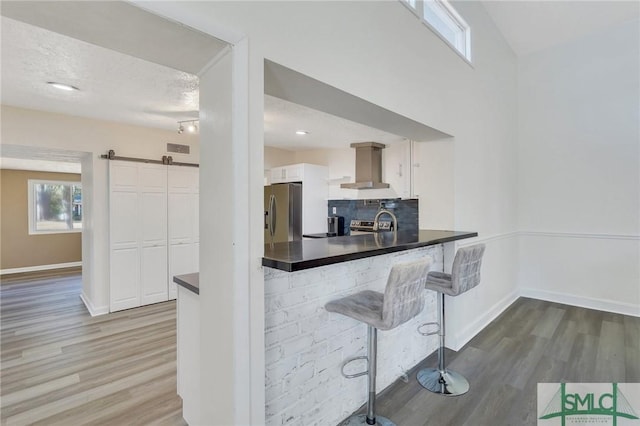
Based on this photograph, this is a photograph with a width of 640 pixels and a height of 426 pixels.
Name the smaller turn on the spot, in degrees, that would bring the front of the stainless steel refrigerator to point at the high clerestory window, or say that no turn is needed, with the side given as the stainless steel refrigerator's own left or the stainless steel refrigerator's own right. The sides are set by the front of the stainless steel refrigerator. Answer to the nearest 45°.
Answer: approximately 90° to the stainless steel refrigerator's own left

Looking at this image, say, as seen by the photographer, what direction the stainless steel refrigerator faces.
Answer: facing the viewer and to the left of the viewer

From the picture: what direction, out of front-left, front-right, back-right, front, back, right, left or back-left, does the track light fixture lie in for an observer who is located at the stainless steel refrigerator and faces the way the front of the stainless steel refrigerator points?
front

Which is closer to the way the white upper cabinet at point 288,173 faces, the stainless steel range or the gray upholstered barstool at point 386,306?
the gray upholstered barstool

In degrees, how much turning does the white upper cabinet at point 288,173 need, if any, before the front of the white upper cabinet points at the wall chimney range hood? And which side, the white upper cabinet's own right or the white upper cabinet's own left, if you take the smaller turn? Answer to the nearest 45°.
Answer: approximately 90° to the white upper cabinet's own left

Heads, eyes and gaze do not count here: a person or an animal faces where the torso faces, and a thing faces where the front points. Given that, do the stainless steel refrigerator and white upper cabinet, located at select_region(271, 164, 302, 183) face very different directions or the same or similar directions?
same or similar directions

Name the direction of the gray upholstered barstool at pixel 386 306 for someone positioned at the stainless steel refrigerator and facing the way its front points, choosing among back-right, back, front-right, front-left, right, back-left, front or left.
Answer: front-left

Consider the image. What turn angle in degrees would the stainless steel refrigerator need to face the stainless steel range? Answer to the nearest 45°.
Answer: approximately 135° to its left

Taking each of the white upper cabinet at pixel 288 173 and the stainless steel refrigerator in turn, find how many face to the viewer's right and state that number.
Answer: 0

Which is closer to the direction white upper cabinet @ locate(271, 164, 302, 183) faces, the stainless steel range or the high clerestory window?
the high clerestory window

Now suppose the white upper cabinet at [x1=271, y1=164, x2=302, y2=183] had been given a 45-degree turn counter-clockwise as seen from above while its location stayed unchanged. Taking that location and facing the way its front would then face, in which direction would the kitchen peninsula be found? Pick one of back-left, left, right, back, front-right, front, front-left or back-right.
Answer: front

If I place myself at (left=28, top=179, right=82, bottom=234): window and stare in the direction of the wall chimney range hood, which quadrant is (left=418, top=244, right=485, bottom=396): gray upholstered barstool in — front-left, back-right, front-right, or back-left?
front-right

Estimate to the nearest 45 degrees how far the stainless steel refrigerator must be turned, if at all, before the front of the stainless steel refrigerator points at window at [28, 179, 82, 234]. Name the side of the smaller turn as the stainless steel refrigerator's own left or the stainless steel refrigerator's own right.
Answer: approximately 90° to the stainless steel refrigerator's own right

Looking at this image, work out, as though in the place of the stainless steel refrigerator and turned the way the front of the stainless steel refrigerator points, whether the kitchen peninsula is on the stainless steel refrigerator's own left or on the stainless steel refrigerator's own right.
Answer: on the stainless steel refrigerator's own left

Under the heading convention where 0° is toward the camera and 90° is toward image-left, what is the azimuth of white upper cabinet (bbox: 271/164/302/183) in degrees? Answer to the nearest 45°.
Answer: approximately 45°

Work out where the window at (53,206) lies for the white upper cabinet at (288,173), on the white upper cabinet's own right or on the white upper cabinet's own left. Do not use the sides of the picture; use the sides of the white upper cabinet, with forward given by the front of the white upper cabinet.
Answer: on the white upper cabinet's own right

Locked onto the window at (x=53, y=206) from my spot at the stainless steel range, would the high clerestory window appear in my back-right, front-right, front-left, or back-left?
back-left

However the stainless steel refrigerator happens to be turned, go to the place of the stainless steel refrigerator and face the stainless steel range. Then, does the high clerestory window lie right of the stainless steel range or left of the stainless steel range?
right
